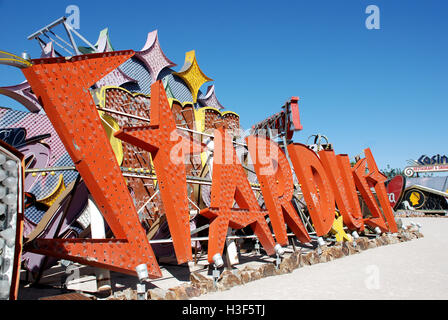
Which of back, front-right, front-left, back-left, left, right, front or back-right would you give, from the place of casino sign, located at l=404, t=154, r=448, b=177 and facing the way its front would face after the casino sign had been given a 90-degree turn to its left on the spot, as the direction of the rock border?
right

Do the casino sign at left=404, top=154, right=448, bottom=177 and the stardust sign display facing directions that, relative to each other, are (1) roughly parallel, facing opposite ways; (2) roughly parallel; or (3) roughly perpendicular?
roughly perpendicular

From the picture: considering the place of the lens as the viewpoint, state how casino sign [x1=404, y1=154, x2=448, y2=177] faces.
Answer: facing the viewer

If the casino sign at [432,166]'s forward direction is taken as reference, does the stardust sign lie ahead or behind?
ahead

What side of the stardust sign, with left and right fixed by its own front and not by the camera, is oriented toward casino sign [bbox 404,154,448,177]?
left

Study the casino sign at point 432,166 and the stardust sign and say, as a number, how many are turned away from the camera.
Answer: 0
